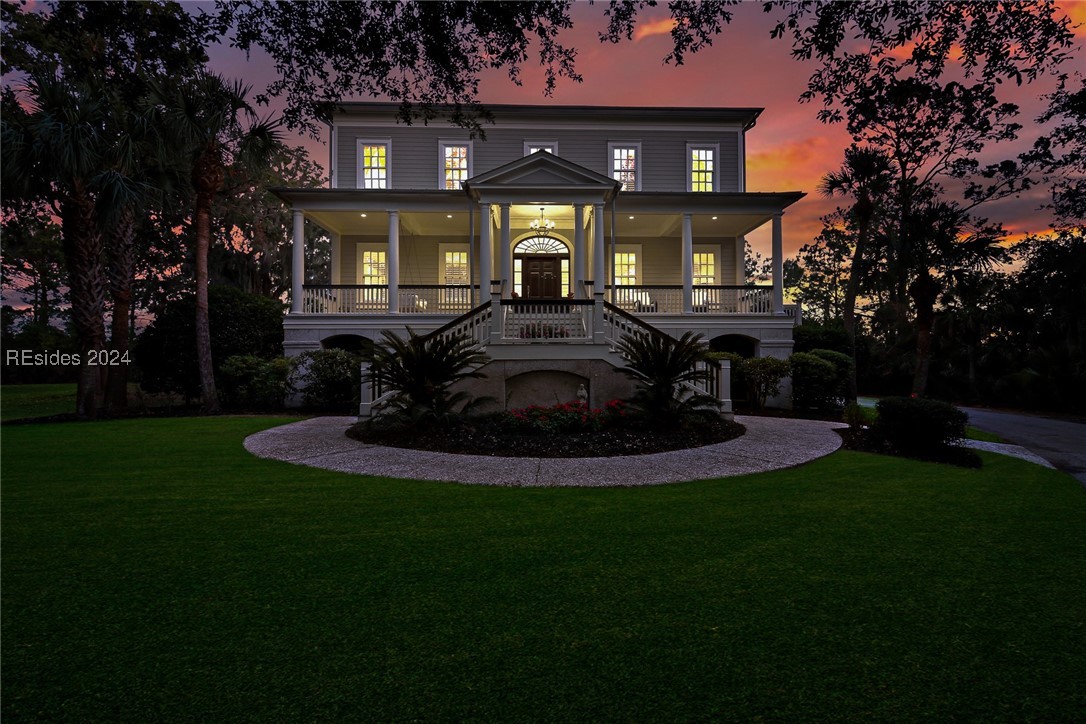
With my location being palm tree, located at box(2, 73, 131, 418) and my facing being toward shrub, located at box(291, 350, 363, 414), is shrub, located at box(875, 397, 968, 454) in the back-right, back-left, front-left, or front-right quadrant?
front-right

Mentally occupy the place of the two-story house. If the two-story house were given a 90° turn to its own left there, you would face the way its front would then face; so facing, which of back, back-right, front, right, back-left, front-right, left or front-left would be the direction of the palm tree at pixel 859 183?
front

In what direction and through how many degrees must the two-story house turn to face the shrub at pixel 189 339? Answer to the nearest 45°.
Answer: approximately 90° to its right

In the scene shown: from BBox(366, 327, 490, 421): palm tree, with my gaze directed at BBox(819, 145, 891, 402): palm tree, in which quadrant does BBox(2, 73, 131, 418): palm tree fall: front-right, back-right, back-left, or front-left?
back-left

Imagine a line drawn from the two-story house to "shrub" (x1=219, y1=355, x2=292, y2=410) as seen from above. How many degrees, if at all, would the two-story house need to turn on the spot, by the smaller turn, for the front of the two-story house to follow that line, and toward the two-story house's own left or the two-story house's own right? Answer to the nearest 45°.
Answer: approximately 90° to the two-story house's own right

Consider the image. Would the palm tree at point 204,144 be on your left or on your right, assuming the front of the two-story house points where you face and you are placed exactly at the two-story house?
on your right

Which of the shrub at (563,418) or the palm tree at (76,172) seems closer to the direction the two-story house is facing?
the shrub

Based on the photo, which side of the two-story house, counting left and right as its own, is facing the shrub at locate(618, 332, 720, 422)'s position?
front

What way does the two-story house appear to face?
toward the camera

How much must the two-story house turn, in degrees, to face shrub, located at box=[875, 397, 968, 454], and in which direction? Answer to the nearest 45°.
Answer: approximately 45° to its left

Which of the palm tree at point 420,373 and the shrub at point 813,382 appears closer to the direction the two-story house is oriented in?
the palm tree

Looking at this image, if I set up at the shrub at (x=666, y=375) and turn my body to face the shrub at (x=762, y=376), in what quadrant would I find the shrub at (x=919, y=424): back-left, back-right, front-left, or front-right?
front-right

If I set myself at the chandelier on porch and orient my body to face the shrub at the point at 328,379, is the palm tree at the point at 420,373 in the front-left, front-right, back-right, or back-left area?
front-left

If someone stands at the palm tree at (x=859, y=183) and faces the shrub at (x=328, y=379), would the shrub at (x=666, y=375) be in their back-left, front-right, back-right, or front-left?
front-left

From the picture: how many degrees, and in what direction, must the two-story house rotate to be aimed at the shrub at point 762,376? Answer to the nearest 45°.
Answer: approximately 45° to its left

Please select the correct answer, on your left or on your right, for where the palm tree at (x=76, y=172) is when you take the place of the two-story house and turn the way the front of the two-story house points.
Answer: on your right
